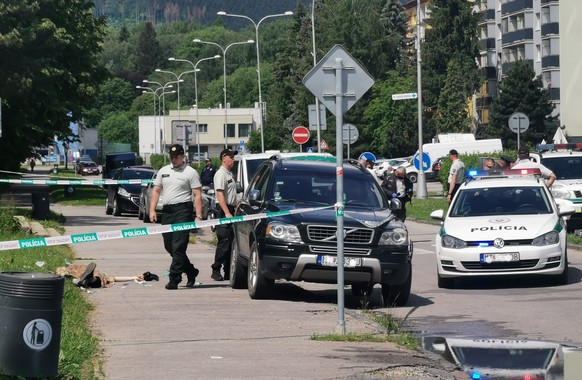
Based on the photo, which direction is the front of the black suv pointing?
toward the camera

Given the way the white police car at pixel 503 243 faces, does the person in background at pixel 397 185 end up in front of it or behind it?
behind

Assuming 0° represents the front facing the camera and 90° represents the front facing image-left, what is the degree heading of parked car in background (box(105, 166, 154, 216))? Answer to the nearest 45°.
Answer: approximately 315°

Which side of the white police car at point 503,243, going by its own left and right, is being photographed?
front

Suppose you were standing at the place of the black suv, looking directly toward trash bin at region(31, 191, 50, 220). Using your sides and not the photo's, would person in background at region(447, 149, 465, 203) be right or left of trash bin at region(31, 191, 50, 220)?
right

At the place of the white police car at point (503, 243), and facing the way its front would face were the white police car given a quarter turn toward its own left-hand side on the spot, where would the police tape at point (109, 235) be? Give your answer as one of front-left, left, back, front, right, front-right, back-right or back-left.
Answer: back-right

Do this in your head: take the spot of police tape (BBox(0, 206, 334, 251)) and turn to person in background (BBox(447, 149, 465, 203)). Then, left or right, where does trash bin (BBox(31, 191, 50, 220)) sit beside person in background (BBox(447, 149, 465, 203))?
left

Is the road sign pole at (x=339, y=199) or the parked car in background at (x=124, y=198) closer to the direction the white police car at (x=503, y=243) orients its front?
the road sign pole

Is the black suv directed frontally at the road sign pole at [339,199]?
yes

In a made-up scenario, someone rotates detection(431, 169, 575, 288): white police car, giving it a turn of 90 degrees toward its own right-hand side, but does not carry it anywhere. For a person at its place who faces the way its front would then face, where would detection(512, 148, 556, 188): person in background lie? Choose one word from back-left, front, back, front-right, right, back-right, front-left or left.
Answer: right

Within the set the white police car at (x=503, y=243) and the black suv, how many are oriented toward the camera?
2

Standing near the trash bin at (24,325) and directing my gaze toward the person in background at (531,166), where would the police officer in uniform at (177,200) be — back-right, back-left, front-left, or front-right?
front-left

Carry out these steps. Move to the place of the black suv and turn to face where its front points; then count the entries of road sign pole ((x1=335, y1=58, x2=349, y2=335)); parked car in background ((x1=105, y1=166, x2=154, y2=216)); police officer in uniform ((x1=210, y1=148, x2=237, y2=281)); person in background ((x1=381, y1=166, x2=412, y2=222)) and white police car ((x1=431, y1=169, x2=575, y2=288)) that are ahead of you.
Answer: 1

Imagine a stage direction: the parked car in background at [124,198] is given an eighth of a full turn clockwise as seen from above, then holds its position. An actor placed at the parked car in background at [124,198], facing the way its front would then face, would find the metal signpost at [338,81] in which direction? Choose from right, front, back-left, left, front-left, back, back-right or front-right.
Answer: front
